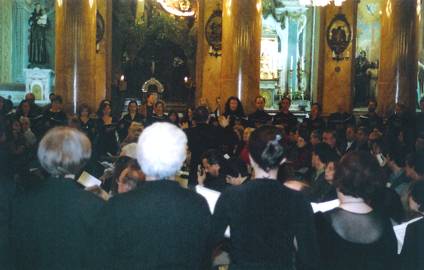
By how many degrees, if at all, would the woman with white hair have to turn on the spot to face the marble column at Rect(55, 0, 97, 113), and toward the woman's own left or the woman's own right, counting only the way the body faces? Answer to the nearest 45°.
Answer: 0° — they already face it

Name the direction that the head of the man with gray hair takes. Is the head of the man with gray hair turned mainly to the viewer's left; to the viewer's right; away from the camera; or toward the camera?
away from the camera

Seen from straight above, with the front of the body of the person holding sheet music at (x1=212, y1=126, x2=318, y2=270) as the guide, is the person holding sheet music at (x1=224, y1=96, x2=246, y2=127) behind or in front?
in front

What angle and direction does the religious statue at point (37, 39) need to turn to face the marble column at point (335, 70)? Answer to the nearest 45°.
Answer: approximately 45° to its left

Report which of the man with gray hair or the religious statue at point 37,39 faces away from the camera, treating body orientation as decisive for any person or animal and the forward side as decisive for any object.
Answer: the man with gray hair

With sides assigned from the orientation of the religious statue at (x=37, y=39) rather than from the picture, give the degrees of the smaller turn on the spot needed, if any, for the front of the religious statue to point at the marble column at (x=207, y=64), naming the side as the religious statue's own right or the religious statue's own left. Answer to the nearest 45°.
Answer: approximately 45° to the religious statue's own left

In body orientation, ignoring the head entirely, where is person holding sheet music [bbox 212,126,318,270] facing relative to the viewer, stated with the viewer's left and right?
facing away from the viewer

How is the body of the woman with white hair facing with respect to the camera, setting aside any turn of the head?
away from the camera

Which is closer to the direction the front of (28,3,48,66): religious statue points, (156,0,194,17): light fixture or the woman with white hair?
the woman with white hair

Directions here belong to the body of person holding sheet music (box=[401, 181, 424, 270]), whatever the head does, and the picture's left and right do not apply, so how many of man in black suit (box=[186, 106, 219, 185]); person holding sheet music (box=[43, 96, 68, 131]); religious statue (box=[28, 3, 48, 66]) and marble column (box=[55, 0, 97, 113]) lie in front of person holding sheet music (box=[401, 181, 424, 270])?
4

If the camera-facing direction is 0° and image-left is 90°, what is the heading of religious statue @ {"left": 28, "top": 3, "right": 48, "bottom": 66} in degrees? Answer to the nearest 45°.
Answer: approximately 0°

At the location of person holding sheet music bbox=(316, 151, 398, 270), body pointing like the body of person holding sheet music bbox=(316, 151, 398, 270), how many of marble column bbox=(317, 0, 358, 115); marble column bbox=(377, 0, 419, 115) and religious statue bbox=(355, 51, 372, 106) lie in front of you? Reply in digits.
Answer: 3
